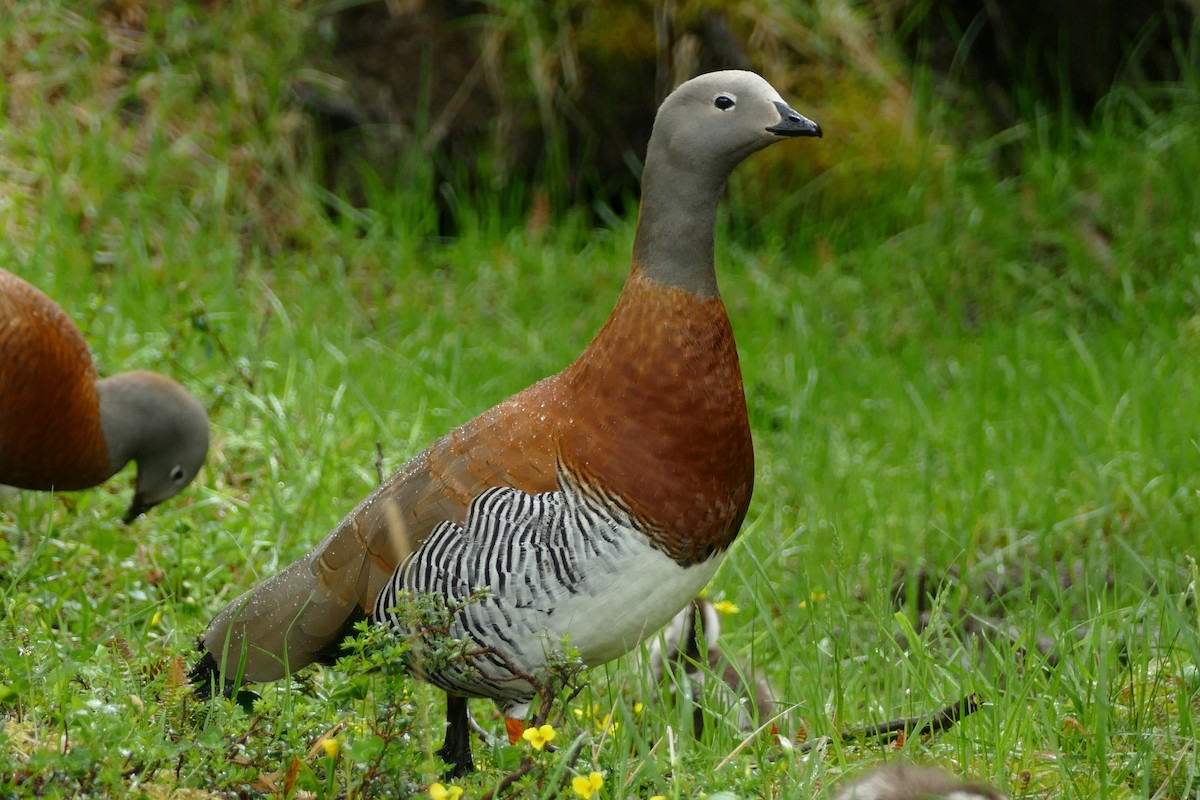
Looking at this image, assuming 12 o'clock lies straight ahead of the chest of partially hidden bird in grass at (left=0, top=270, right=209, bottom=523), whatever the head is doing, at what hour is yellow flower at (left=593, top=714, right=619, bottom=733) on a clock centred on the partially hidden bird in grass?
The yellow flower is roughly at 2 o'clock from the partially hidden bird in grass.

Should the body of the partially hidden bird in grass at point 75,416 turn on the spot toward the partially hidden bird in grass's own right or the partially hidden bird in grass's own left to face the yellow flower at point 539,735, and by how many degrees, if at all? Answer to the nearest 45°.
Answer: approximately 90° to the partially hidden bird in grass's own right

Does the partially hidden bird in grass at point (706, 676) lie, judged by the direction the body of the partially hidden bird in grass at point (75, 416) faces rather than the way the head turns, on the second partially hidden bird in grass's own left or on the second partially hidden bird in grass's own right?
on the second partially hidden bird in grass's own right

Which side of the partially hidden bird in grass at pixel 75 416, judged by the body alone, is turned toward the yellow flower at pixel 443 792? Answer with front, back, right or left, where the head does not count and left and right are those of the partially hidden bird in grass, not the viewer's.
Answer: right

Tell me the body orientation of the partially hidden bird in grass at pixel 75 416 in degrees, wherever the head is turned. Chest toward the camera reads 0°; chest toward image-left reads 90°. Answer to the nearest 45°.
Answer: approximately 270°

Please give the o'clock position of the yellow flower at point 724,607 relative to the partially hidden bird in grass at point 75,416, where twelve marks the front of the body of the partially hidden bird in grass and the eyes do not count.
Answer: The yellow flower is roughly at 1 o'clock from the partially hidden bird in grass.

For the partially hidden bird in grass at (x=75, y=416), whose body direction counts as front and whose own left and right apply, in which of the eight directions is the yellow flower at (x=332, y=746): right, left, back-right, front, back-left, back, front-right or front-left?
right

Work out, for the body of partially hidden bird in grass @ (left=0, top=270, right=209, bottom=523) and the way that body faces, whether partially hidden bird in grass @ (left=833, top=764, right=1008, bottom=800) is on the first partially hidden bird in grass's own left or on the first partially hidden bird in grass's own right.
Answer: on the first partially hidden bird in grass's own right
